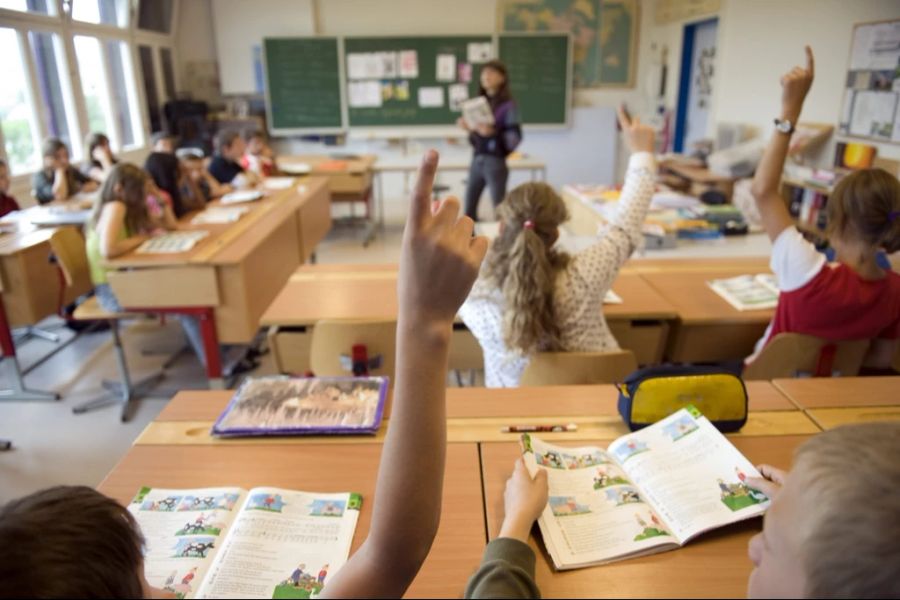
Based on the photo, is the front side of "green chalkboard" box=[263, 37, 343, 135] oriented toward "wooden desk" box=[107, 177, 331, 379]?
yes

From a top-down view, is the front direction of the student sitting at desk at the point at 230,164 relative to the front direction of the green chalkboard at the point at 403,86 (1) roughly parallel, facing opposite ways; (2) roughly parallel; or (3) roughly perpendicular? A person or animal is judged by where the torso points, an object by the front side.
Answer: roughly perpendicular

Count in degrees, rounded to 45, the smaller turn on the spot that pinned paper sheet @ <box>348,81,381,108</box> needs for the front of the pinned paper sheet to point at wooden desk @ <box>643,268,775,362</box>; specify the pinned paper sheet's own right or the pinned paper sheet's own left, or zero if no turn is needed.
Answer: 0° — it already faces it

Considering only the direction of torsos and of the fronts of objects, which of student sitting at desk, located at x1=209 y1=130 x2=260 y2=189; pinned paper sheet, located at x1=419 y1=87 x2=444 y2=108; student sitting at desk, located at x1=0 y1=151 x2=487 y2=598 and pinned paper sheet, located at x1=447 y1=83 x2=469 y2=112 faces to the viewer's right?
student sitting at desk, located at x1=209 y1=130 x2=260 y2=189

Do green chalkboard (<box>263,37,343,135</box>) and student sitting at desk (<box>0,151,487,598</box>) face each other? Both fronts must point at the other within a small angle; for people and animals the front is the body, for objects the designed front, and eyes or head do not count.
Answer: yes

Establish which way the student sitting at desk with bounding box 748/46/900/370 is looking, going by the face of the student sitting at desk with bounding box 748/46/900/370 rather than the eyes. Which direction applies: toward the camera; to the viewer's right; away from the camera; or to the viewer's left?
away from the camera

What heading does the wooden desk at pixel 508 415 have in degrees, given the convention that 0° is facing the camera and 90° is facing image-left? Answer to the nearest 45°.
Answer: approximately 0°

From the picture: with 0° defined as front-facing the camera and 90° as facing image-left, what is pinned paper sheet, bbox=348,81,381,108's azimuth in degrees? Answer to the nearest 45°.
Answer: approximately 0°

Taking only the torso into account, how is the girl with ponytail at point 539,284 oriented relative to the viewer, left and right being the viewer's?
facing away from the viewer

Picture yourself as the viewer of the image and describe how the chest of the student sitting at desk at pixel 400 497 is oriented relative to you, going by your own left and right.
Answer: facing away from the viewer
